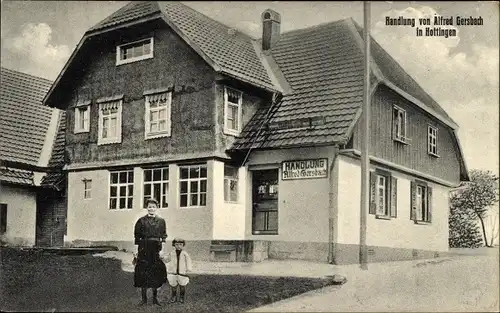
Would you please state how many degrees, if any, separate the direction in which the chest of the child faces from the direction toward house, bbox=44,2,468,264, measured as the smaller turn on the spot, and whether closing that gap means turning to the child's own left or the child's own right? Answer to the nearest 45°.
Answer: approximately 180°

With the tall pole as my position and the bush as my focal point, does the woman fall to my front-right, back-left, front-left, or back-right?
back-left

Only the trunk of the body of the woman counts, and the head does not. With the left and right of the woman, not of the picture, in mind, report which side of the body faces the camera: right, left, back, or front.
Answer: front

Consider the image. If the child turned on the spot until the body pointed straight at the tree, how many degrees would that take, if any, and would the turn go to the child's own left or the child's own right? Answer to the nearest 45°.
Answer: approximately 90° to the child's own left

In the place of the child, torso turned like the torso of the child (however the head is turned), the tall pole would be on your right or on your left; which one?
on your left

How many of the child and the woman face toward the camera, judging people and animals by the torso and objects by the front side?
2

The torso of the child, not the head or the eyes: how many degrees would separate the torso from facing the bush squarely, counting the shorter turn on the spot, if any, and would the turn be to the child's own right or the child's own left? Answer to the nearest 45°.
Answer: approximately 135° to the child's own left
